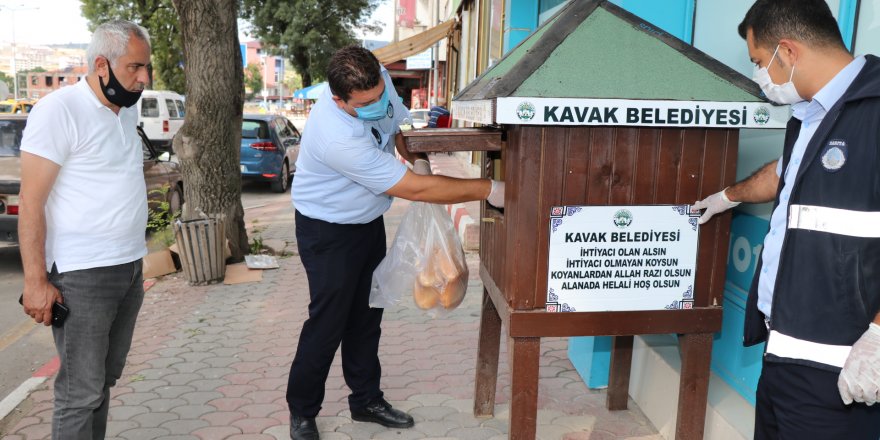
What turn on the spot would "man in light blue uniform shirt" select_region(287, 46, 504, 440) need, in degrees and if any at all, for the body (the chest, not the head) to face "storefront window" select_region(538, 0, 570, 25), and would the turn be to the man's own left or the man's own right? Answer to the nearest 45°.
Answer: approximately 90° to the man's own left

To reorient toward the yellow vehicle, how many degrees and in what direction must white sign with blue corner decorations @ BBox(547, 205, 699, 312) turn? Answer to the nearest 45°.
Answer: approximately 135° to its right

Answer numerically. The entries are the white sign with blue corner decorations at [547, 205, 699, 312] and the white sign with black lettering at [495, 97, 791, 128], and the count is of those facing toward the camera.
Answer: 2

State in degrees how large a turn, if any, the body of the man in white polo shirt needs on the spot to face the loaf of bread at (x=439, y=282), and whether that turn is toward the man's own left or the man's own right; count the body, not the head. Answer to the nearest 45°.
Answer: approximately 45° to the man's own left

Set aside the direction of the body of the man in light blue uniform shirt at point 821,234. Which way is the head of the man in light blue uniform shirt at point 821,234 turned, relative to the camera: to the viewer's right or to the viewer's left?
to the viewer's left

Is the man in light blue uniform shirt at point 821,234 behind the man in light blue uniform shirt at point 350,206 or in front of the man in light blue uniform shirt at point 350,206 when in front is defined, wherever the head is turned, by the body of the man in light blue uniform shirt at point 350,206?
in front

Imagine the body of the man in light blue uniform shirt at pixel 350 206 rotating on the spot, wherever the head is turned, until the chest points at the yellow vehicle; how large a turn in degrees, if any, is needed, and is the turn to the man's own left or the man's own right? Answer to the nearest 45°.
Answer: approximately 180°

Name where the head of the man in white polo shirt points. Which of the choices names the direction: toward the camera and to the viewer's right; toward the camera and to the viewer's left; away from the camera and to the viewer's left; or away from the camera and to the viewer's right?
toward the camera and to the viewer's right

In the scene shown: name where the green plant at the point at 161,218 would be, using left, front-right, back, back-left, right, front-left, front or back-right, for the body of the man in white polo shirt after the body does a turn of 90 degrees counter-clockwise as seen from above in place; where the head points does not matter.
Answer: front-left

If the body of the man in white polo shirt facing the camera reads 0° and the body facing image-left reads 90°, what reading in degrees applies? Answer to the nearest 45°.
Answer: approximately 315°

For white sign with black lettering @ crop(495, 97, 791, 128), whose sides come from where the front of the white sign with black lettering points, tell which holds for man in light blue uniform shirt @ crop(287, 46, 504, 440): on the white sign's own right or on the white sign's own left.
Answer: on the white sign's own right

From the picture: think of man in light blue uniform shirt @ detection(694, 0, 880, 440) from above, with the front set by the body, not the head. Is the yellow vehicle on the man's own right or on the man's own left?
on the man's own right

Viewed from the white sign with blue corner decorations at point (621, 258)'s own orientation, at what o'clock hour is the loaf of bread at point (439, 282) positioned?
The loaf of bread is roughly at 4 o'clock from the white sign with blue corner decorations.

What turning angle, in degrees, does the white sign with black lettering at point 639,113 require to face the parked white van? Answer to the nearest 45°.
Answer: approximately 135° to its right

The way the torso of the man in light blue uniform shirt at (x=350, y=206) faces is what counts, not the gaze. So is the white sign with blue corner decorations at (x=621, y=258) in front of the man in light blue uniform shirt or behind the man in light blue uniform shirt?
in front
